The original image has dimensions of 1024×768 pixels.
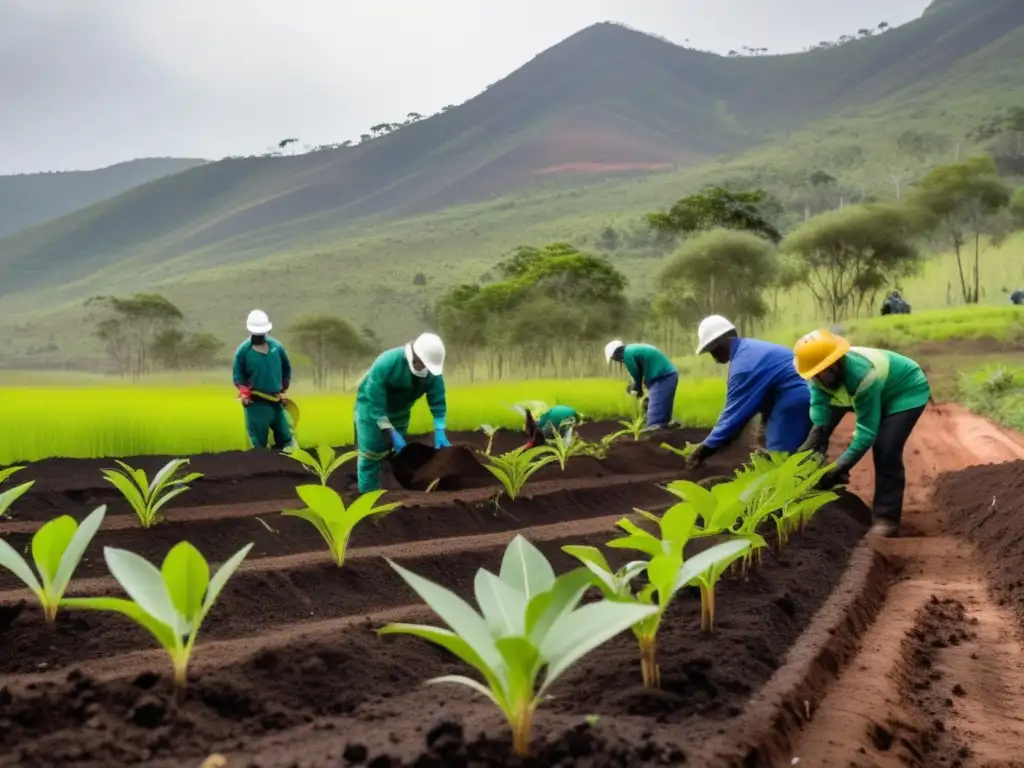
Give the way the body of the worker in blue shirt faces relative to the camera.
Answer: to the viewer's left

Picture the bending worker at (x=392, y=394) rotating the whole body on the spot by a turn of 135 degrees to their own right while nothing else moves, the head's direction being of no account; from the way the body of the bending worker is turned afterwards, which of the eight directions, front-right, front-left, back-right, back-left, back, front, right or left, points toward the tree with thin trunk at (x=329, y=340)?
right

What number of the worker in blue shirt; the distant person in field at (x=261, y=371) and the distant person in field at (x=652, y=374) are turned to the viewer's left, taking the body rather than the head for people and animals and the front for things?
2

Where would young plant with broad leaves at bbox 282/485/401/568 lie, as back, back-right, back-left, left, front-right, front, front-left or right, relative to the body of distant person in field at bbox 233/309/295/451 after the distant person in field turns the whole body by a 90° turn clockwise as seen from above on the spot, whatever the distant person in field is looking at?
left

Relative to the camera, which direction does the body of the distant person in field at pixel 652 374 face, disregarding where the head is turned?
to the viewer's left

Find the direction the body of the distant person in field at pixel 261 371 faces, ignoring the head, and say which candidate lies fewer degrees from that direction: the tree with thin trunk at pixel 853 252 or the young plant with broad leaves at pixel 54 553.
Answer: the young plant with broad leaves

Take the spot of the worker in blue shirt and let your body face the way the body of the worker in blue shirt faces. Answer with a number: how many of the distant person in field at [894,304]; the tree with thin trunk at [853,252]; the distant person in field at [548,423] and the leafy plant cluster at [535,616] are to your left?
1

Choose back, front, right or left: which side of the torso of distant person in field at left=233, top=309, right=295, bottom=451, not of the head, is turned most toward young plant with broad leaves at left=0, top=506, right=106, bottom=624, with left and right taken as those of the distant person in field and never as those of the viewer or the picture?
front

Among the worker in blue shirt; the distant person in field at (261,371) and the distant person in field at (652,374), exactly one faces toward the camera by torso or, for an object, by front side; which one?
the distant person in field at (261,371)

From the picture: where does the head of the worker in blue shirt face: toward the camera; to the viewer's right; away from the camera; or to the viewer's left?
to the viewer's left

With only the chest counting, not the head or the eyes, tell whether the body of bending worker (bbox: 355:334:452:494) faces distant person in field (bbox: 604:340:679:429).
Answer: no

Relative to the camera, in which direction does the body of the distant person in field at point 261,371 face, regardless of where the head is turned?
toward the camera

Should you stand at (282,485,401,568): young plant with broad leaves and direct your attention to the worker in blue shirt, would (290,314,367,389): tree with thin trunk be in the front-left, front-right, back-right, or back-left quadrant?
front-left

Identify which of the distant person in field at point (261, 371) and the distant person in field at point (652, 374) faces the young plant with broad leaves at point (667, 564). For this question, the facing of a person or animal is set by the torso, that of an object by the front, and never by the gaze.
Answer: the distant person in field at point (261, 371)

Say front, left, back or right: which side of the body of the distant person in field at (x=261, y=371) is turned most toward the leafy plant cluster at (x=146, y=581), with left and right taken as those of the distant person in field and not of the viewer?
front

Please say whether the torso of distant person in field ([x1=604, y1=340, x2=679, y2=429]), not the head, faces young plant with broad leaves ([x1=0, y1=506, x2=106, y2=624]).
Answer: no

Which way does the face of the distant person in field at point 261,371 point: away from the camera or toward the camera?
toward the camera

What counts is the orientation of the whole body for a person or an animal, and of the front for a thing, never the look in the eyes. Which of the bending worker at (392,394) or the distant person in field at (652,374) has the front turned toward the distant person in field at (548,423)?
the distant person in field at (652,374)
